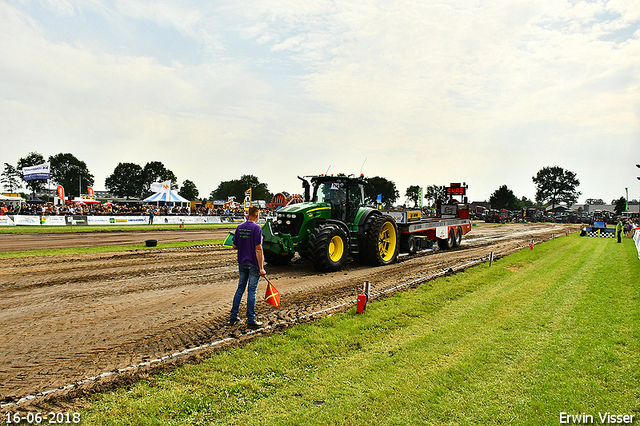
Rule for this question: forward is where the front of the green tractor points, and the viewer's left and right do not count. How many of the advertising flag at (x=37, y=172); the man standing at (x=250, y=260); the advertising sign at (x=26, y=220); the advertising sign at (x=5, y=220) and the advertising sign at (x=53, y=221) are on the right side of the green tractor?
4

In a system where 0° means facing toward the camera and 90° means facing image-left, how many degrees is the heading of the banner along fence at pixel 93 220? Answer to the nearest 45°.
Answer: approximately 0°

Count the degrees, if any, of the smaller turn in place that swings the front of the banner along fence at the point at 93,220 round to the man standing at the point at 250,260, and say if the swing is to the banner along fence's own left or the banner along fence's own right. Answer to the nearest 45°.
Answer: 0° — it already faces them

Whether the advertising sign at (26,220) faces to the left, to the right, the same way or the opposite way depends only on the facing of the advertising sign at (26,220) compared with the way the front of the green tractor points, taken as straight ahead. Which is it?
to the left

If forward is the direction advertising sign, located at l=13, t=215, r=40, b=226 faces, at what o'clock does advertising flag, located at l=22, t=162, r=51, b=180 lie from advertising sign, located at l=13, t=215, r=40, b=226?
advertising flag, located at l=22, t=162, r=51, b=180 is roughly at 6 o'clock from advertising sign, located at l=13, t=215, r=40, b=226.

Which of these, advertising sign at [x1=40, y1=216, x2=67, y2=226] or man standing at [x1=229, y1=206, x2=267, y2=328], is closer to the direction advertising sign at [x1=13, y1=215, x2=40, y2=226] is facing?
the man standing

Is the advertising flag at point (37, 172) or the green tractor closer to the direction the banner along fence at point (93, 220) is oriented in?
the green tractor

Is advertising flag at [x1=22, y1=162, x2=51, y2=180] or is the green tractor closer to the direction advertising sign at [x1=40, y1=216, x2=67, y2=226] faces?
the green tractor

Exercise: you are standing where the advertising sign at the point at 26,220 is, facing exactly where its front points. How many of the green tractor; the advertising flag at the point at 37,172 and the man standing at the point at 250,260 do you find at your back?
1

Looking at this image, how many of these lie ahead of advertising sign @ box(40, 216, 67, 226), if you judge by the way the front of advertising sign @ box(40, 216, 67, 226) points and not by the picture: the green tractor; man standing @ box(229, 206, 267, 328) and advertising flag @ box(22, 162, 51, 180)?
2

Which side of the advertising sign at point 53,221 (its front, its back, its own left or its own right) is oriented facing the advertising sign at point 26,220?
right

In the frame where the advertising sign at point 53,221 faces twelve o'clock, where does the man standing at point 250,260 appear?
The man standing is roughly at 12 o'clock from the advertising sign.

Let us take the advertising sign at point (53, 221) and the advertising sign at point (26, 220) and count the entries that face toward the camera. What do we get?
2

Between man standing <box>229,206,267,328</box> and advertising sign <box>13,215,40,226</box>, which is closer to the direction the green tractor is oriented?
the man standing
